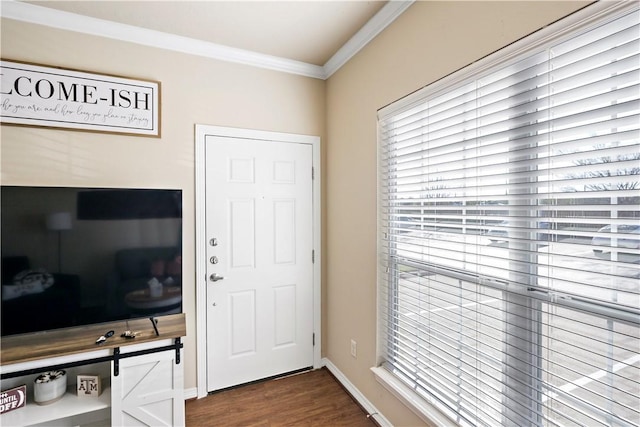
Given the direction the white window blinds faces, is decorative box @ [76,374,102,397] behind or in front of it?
in front

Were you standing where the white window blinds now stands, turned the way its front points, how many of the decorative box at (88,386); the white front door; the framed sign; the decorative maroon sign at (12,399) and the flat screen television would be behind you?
0

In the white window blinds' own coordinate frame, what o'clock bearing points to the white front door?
The white front door is roughly at 2 o'clock from the white window blinds.

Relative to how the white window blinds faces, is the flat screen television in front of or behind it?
in front

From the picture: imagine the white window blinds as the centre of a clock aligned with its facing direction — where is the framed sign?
The framed sign is roughly at 1 o'clock from the white window blinds.

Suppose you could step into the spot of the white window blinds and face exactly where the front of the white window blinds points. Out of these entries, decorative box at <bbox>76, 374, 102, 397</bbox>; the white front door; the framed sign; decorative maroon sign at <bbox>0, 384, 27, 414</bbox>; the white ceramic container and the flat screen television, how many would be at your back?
0

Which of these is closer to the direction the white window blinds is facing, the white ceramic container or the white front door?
the white ceramic container

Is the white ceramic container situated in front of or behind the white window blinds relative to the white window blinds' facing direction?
in front

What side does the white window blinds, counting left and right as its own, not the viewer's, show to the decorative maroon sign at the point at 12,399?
front

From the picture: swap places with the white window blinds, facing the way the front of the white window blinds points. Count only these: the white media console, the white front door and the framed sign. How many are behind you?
0

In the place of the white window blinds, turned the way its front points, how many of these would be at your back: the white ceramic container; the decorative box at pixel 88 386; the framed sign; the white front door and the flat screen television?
0
